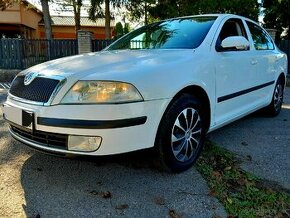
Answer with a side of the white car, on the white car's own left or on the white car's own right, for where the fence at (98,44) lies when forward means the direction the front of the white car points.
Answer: on the white car's own right

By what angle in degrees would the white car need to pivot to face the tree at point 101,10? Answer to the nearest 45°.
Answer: approximately 135° to its right

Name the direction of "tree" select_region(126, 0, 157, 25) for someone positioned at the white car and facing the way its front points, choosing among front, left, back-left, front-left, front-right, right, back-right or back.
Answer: back-right

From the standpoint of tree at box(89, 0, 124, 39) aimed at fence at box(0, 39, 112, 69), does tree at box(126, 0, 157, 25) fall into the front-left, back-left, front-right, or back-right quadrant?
back-left

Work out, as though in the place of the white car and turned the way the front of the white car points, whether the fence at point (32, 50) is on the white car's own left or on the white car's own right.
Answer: on the white car's own right

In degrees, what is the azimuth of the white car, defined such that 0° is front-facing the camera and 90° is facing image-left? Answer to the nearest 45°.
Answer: approximately 45°
